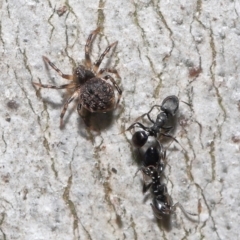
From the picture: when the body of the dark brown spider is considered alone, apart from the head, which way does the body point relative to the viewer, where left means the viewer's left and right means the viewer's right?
facing away from the viewer and to the left of the viewer
